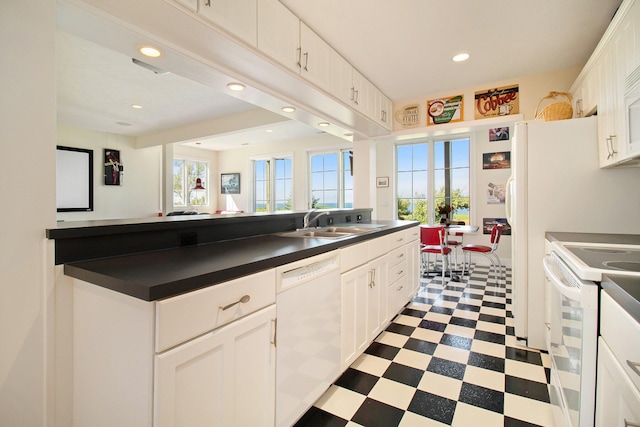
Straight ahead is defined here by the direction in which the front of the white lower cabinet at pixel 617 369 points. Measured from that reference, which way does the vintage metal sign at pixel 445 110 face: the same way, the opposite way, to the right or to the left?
to the left

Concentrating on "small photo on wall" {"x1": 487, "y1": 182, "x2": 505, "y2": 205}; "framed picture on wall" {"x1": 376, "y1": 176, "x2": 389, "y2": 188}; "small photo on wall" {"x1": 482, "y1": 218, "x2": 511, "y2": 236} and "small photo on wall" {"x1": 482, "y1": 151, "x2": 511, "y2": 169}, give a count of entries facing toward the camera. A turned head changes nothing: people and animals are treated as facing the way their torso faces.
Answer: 4

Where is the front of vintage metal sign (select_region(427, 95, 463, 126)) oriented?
toward the camera

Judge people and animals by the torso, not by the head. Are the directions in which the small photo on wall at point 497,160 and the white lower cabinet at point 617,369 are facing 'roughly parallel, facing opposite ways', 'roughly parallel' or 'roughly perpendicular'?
roughly perpendicular

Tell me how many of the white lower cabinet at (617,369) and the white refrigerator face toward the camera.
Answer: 0

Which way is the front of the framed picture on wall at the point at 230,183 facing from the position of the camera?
facing the viewer and to the left of the viewer

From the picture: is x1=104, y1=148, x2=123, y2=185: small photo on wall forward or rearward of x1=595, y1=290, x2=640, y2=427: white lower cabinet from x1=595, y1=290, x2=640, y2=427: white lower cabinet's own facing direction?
forward

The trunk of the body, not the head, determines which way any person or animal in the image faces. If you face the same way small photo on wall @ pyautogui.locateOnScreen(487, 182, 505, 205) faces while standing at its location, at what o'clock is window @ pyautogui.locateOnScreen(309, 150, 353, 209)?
The window is roughly at 3 o'clock from the small photo on wall.

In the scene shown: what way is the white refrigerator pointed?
to the viewer's left

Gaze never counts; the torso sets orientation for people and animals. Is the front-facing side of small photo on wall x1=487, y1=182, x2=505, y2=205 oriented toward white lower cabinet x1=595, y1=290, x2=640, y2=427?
yes

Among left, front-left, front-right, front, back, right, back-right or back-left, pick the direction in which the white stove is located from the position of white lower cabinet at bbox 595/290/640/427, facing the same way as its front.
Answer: right

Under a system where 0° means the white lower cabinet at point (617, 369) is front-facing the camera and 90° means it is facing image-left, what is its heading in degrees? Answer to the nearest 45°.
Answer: approximately 90°

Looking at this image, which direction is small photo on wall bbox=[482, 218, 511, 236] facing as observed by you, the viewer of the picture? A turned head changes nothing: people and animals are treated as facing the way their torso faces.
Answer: facing the viewer

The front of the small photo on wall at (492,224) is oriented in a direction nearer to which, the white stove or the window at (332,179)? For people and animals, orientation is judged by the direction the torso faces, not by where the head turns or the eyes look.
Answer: the white stove

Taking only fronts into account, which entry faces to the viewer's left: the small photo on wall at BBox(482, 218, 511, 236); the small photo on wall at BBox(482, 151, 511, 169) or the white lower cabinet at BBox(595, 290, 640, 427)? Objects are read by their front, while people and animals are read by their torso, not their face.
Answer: the white lower cabinet

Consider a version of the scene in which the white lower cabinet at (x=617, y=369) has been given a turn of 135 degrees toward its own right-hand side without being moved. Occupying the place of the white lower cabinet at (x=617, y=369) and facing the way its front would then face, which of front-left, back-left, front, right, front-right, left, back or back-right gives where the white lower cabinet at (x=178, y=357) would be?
back

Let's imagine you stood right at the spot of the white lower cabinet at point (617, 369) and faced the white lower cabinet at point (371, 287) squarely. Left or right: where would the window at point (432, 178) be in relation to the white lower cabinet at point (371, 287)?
right
